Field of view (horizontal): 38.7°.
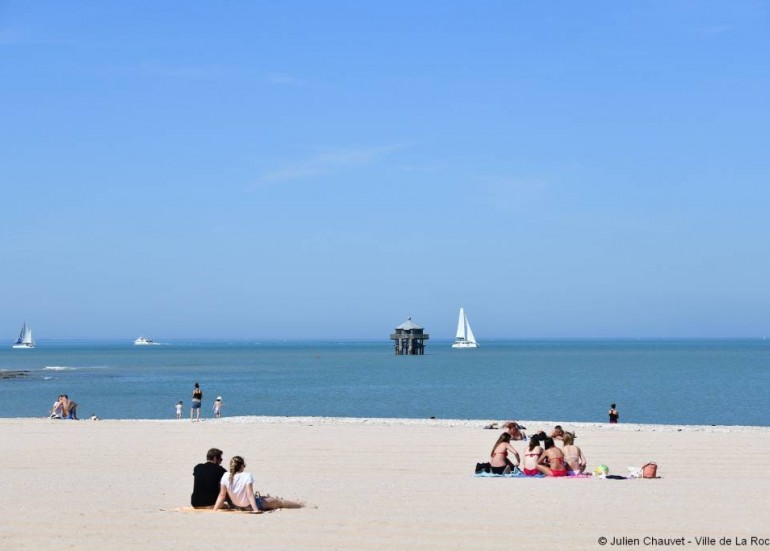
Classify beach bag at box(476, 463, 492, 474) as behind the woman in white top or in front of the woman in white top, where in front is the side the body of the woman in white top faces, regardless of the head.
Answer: in front

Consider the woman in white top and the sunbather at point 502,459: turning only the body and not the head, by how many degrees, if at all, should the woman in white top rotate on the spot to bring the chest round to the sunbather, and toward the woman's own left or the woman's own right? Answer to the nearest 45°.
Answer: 0° — they already face them

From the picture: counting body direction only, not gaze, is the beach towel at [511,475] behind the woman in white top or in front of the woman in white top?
in front

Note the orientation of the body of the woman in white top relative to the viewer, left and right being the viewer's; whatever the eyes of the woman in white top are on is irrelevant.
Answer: facing away from the viewer and to the right of the viewer
